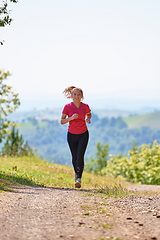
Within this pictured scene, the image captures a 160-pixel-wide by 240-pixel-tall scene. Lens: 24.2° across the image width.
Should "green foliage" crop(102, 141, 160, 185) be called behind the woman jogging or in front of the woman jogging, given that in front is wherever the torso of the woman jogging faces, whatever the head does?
behind

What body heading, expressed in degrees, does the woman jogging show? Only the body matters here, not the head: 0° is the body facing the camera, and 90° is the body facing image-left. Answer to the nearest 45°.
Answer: approximately 0°
